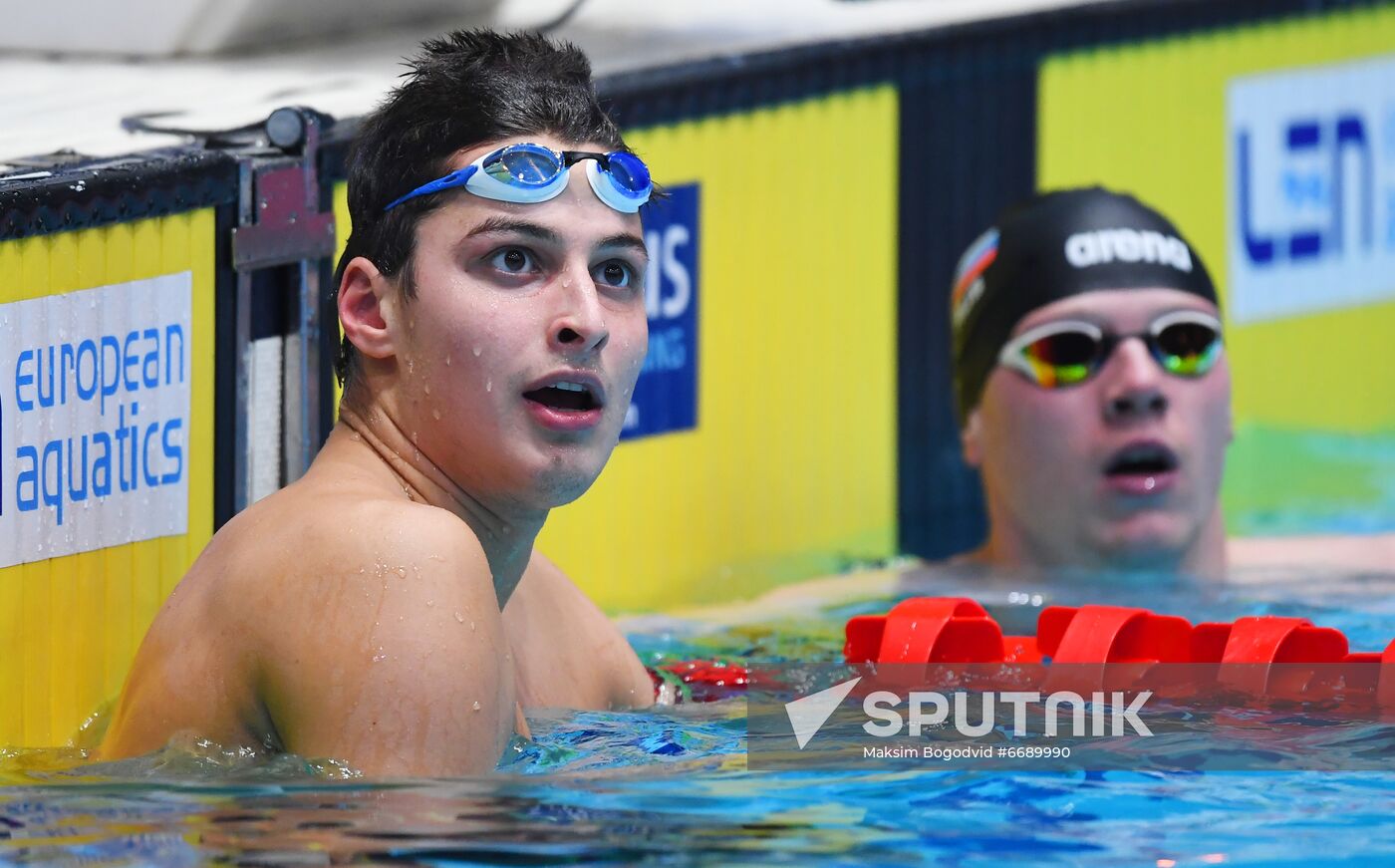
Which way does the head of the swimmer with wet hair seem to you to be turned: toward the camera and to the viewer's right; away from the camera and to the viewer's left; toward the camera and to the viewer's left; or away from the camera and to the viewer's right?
toward the camera and to the viewer's right

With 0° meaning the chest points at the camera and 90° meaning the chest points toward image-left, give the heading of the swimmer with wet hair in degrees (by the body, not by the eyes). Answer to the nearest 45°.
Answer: approximately 315°

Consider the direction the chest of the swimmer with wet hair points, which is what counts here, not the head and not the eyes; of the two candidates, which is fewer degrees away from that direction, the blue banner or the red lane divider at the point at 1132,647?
the red lane divider

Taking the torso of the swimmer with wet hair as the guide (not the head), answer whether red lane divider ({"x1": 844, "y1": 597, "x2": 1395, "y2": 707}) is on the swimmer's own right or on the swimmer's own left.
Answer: on the swimmer's own left
